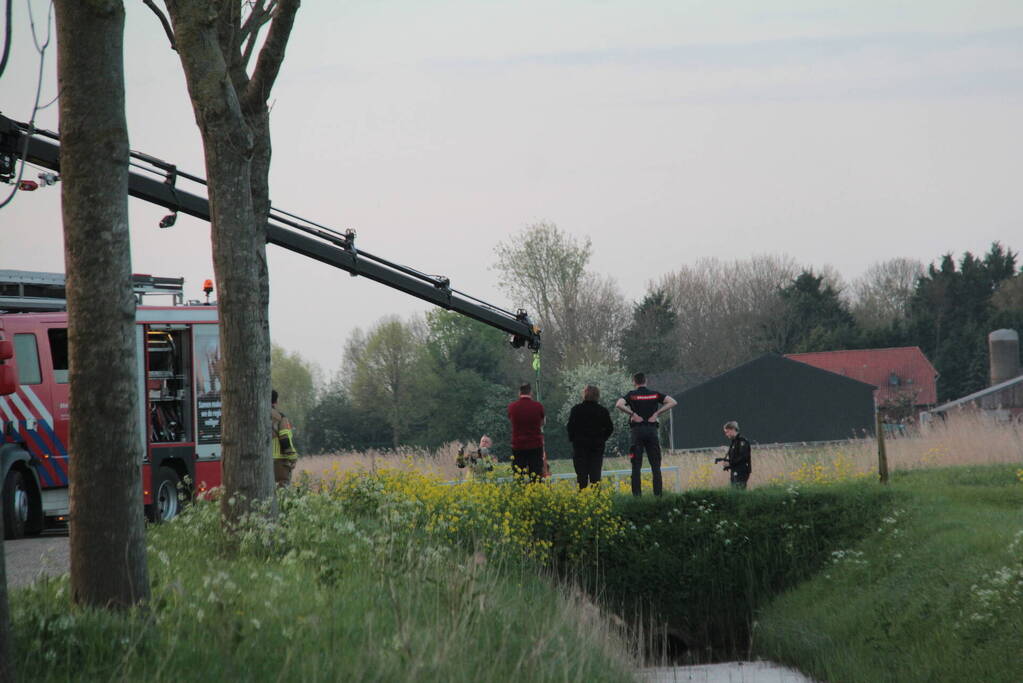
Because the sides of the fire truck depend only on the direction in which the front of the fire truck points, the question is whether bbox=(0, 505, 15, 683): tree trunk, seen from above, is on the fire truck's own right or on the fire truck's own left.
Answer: on the fire truck's own left

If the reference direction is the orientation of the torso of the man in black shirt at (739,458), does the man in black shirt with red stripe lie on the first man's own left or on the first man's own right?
on the first man's own left

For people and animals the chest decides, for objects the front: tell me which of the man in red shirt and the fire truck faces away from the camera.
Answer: the man in red shirt

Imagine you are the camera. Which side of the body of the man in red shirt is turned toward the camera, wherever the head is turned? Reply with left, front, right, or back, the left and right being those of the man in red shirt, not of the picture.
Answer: back

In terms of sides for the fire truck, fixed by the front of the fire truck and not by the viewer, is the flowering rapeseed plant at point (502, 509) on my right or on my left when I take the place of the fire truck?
on my left

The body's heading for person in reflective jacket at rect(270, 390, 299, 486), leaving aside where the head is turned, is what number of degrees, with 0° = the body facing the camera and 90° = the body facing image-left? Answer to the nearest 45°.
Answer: approximately 270°

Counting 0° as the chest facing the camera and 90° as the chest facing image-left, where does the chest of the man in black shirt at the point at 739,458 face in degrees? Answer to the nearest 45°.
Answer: approximately 90°

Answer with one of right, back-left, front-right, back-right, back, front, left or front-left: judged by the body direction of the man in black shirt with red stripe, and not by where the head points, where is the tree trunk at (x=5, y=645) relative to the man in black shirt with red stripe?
back

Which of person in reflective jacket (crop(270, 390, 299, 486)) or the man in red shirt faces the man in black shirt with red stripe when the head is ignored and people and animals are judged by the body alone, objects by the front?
the person in reflective jacket

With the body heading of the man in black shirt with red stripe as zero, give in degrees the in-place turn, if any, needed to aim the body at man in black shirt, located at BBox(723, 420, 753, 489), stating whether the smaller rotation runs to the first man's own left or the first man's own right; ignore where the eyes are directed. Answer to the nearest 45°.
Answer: approximately 45° to the first man's own right

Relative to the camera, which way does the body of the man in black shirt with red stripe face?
away from the camera

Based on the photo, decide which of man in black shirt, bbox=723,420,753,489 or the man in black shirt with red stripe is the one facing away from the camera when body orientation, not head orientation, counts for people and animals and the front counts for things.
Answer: the man in black shirt with red stripe
